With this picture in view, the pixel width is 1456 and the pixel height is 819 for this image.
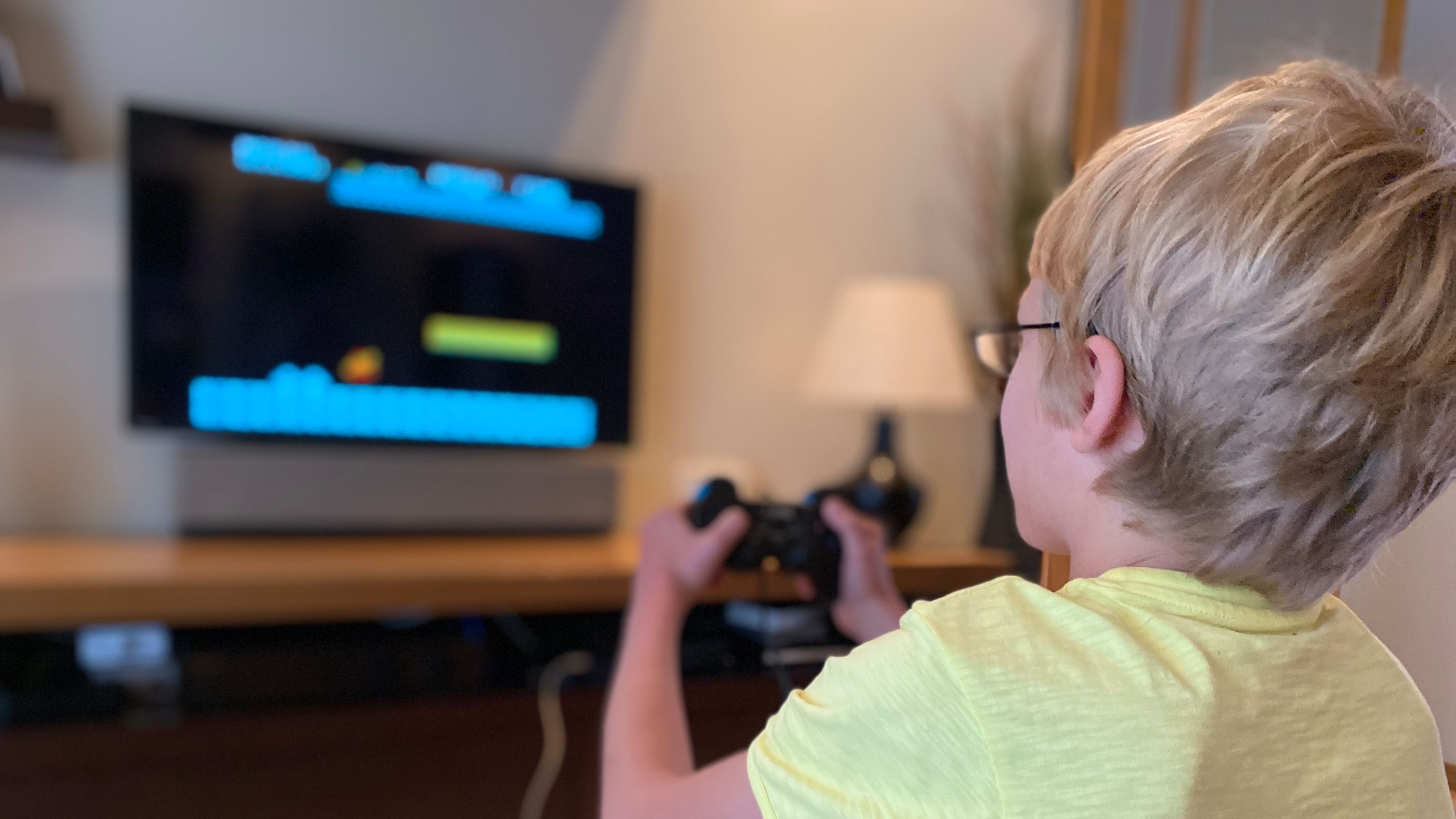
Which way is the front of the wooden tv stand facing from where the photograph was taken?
facing the viewer

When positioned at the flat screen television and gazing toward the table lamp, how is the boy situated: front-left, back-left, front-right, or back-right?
front-right

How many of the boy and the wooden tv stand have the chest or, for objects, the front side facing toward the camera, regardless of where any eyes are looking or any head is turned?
1

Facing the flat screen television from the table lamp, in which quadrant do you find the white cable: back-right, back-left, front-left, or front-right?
front-left

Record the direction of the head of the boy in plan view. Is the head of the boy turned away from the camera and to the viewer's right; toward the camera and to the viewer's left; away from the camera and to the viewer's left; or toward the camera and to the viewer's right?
away from the camera and to the viewer's left

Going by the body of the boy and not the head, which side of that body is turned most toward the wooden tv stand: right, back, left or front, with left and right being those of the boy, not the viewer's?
front

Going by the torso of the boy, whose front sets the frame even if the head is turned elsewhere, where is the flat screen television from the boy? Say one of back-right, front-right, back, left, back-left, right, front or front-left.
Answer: front

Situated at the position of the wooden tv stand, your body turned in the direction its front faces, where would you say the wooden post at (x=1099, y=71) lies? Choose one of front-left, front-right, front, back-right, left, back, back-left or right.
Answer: front-left

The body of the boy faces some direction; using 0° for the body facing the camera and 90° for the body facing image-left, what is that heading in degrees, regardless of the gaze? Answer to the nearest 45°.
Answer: approximately 135°

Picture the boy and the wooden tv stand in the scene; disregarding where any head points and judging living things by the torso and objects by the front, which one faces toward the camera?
the wooden tv stand

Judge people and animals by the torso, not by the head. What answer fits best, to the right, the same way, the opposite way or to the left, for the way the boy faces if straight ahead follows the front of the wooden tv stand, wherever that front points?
the opposite way

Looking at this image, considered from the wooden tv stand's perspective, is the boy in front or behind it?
in front
